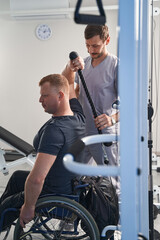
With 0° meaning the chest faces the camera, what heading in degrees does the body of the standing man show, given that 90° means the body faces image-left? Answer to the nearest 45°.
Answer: approximately 45°

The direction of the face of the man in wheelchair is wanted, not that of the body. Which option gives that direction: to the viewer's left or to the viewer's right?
to the viewer's left

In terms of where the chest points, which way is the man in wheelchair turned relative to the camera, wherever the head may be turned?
to the viewer's left

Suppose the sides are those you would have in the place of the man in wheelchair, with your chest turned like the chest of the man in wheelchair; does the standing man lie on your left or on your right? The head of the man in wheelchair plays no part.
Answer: on your right
